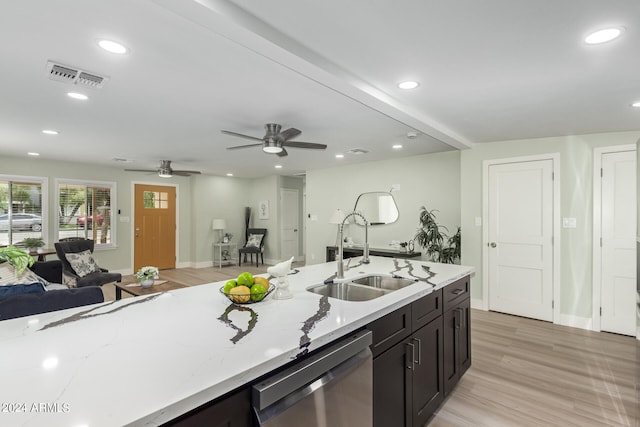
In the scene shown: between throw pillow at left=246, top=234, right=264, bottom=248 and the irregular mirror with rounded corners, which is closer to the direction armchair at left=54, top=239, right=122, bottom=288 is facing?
the irregular mirror with rounded corners

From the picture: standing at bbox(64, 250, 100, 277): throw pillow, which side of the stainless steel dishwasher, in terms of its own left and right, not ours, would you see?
back

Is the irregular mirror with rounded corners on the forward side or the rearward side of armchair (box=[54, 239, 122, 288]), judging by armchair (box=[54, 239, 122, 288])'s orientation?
on the forward side

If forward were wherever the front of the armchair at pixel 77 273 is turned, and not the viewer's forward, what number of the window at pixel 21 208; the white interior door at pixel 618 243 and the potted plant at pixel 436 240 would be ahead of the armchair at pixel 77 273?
2

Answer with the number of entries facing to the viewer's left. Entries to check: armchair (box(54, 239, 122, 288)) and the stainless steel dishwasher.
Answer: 0

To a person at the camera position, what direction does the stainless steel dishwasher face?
facing the viewer and to the right of the viewer

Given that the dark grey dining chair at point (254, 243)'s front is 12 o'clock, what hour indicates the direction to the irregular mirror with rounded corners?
The irregular mirror with rounded corners is roughly at 9 o'clock from the dark grey dining chair.

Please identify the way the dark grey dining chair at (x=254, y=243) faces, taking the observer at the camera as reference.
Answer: facing the viewer and to the left of the viewer

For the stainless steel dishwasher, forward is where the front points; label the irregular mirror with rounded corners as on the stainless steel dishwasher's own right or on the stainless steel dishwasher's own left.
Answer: on the stainless steel dishwasher's own left

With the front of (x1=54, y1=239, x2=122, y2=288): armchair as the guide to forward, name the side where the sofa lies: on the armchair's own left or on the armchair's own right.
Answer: on the armchair's own right

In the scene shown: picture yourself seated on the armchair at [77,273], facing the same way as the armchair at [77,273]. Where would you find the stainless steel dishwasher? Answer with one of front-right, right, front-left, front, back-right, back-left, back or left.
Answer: front-right

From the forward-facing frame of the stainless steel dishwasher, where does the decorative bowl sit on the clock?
The decorative bowl is roughly at 6 o'clock from the stainless steel dishwasher.
